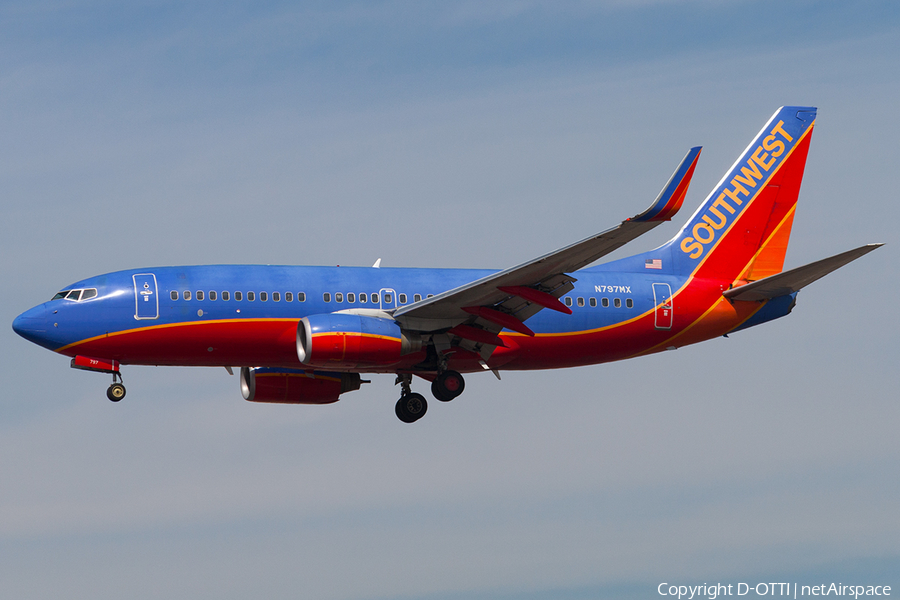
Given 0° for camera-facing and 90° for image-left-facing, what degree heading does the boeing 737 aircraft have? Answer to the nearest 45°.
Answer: approximately 90°
